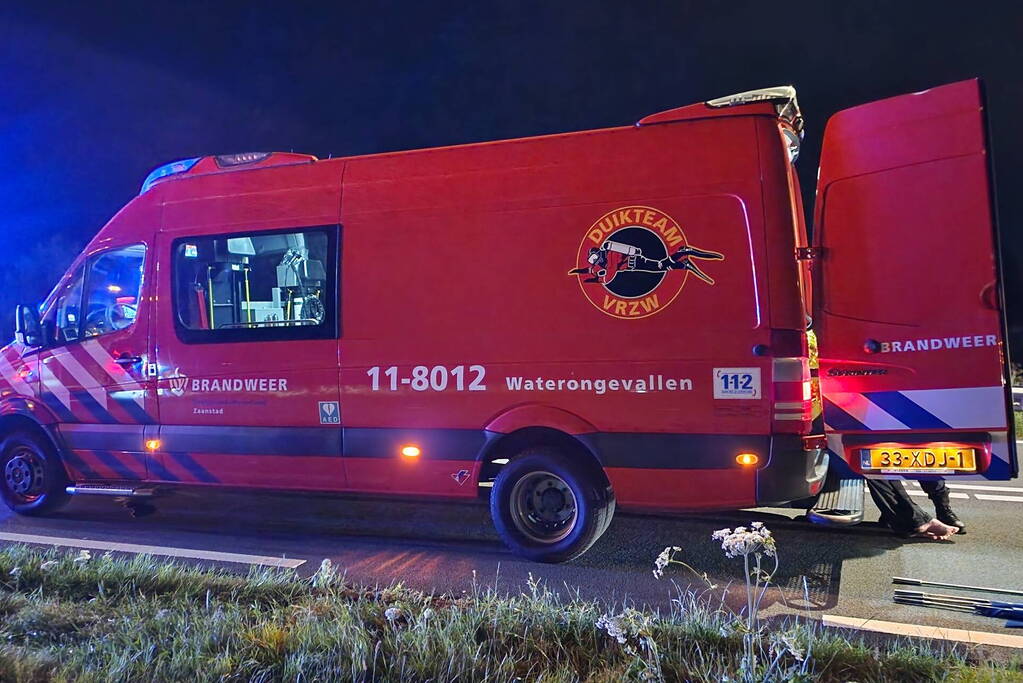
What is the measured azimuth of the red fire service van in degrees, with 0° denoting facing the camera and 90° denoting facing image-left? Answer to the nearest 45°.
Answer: approximately 135°

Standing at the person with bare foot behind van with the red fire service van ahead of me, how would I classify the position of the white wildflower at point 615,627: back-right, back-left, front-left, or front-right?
front-left

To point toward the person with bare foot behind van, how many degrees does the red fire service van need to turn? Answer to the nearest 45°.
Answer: approximately 135° to its right

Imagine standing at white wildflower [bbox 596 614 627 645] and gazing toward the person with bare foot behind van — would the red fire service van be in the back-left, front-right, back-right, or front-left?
front-left

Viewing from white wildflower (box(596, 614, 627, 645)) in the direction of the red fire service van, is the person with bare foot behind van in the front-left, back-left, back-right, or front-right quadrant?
front-right

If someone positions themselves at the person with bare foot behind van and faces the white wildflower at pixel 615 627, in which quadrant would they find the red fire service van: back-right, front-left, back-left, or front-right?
front-right
